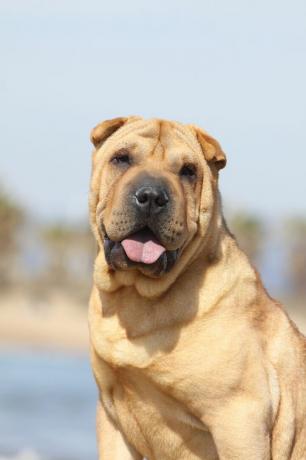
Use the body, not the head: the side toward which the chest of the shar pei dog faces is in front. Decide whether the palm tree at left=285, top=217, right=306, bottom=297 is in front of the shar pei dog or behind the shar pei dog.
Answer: behind

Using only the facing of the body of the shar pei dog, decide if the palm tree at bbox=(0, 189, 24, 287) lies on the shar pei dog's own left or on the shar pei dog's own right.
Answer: on the shar pei dog's own right

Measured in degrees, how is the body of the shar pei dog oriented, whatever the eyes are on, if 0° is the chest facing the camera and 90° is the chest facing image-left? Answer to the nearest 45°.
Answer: approximately 45°

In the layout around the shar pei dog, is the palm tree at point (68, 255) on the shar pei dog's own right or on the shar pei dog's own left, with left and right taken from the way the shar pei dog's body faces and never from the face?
on the shar pei dog's own right

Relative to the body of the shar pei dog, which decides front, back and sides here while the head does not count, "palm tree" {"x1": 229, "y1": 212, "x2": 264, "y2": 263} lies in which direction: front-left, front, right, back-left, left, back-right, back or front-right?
back-right
